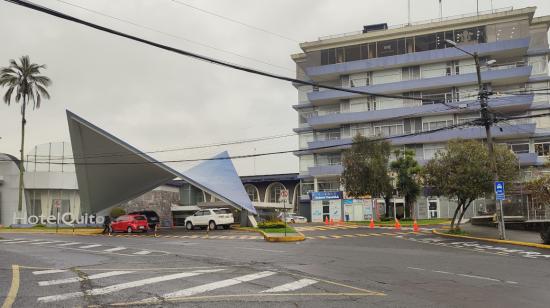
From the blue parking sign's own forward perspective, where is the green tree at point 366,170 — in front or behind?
behind

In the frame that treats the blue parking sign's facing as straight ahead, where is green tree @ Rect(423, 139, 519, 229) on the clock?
The green tree is roughly at 5 o'clock from the blue parking sign.

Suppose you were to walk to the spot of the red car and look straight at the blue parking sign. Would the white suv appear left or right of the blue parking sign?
left

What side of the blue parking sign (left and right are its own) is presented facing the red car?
right

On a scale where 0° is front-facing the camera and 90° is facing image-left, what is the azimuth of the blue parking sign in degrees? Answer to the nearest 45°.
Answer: approximately 0°
